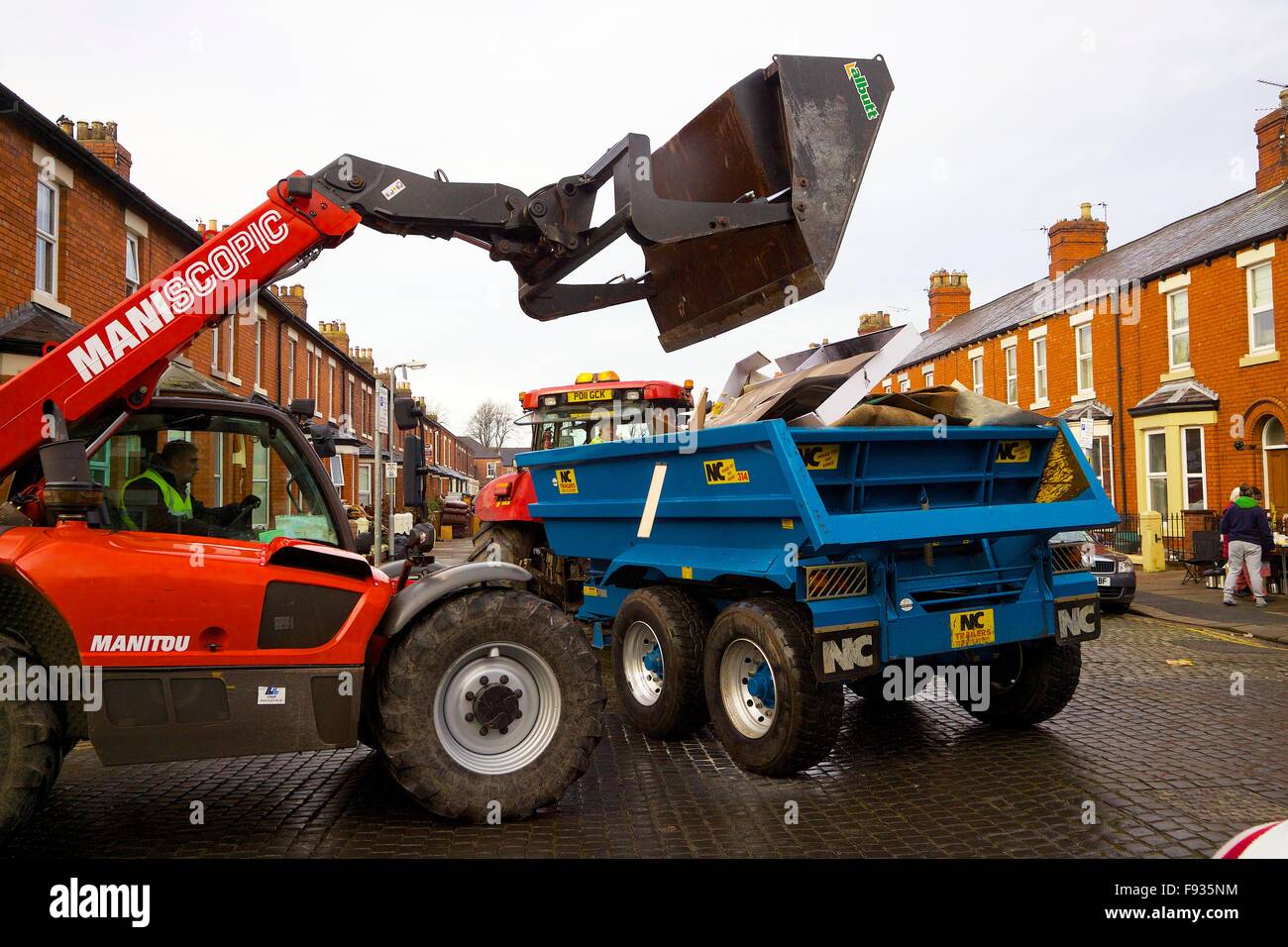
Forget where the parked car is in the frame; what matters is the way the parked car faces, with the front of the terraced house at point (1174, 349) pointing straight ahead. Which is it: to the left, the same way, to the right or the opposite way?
to the left

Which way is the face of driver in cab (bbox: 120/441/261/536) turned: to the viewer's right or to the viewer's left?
to the viewer's right

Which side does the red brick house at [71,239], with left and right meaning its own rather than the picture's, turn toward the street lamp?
left

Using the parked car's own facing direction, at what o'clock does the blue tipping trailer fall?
The blue tipping trailer is roughly at 2 o'clock from the parked car.

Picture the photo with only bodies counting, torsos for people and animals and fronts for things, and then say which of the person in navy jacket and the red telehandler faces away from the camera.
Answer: the person in navy jacket

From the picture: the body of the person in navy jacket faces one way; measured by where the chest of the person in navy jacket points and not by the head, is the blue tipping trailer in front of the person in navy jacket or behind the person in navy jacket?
behind

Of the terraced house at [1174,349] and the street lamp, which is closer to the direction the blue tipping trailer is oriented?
the street lamp

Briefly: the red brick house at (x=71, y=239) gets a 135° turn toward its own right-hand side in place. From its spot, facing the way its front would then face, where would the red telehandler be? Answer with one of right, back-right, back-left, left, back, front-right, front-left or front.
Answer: left

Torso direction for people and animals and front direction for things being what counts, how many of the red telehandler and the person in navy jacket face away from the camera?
1

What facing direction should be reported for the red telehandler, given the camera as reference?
facing to the right of the viewer

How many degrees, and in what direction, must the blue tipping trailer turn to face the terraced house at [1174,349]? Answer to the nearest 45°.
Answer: approximately 90° to its right

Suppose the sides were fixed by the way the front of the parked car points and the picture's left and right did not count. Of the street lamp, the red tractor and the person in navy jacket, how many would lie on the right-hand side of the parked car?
2

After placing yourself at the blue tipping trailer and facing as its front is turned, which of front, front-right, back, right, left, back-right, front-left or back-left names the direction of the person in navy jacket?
right

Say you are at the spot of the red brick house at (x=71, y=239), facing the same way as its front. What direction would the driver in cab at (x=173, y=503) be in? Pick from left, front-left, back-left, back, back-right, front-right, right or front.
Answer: front-right

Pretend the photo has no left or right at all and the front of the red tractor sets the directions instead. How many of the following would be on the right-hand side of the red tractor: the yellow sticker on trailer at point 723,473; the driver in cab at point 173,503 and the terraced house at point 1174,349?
1

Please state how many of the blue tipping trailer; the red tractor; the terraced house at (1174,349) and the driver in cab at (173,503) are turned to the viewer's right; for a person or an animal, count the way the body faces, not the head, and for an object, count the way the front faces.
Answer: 1

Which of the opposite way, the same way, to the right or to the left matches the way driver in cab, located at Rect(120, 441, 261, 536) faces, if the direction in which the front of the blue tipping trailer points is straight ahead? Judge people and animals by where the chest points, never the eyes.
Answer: to the right
